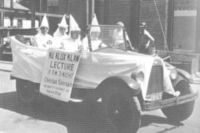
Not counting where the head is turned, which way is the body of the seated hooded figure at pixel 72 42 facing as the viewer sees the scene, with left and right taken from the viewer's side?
facing the viewer and to the right of the viewer

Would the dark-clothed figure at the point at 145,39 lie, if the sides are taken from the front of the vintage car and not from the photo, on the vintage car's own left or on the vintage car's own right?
on the vintage car's own left

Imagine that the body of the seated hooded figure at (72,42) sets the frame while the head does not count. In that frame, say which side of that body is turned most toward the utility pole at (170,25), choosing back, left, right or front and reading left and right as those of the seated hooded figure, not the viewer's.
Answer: left

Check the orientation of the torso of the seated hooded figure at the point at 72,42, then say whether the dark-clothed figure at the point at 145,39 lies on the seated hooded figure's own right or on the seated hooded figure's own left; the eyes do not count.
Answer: on the seated hooded figure's own left
